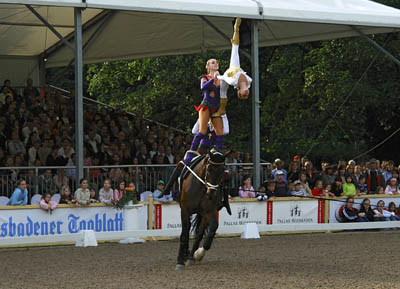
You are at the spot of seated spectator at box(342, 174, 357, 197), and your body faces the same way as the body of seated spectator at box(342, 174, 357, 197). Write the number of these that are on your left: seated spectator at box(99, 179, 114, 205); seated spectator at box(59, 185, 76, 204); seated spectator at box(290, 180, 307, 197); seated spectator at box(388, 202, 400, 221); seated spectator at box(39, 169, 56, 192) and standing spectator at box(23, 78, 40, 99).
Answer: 1

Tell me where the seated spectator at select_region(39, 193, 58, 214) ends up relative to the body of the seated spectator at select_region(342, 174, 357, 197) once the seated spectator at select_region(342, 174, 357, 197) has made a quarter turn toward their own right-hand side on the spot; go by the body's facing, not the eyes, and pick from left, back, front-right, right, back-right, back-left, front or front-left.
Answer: front-left

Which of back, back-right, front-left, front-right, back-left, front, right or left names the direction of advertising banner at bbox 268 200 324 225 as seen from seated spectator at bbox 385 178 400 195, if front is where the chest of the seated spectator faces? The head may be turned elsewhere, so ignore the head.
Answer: front-right

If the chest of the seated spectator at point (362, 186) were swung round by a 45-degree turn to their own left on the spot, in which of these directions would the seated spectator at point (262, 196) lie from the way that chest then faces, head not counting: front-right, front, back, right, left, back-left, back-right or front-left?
right

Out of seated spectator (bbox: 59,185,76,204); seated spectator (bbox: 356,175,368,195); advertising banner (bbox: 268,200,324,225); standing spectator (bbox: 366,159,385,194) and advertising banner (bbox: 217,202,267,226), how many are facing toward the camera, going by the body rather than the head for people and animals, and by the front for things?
5

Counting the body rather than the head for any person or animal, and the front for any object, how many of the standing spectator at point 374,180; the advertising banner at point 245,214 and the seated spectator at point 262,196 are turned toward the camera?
3

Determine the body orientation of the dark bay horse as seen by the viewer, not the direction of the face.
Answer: toward the camera

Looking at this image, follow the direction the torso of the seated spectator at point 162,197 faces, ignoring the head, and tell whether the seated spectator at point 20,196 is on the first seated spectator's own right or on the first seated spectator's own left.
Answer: on the first seated spectator's own right

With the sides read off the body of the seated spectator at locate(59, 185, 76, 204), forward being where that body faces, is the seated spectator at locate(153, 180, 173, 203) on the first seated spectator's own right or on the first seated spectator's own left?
on the first seated spectator's own left

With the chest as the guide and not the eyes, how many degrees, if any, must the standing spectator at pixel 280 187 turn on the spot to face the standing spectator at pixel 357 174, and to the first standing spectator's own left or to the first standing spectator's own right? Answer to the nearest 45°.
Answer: approximately 135° to the first standing spectator's own left

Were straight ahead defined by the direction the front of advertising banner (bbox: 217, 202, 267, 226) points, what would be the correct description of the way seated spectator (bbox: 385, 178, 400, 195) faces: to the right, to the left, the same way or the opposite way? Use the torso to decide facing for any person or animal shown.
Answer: the same way

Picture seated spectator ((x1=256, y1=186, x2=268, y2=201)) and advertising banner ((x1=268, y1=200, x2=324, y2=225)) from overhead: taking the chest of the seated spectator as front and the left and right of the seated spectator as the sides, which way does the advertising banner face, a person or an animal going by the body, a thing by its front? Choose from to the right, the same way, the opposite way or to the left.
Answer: the same way

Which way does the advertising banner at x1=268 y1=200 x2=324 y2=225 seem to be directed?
toward the camera

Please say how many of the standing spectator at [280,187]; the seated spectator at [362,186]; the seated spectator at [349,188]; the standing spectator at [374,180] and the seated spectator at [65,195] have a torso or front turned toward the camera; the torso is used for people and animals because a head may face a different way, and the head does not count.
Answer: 5
